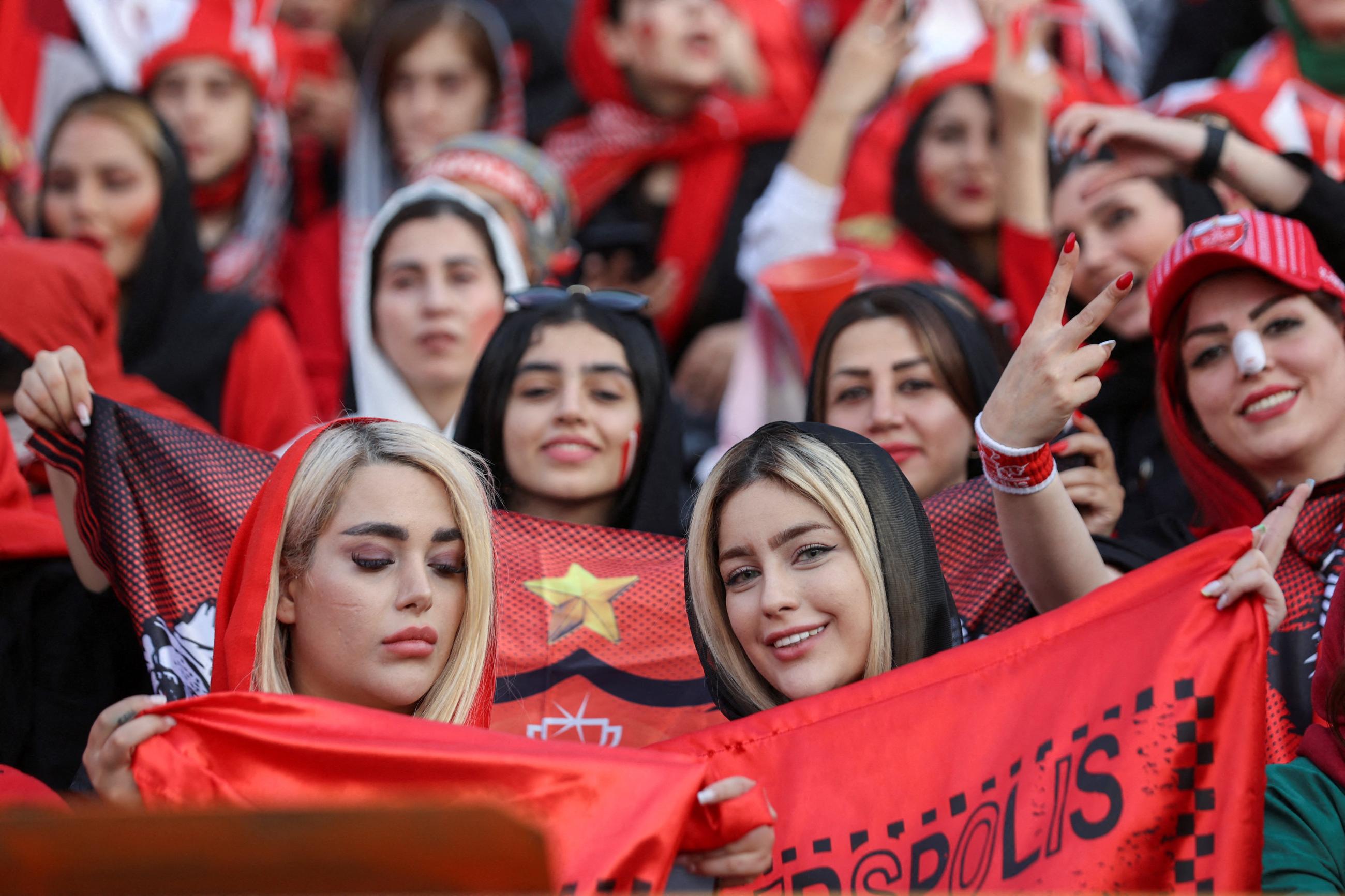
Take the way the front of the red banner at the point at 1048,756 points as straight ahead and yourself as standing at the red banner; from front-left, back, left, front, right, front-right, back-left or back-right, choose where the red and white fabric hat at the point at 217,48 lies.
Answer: back-right

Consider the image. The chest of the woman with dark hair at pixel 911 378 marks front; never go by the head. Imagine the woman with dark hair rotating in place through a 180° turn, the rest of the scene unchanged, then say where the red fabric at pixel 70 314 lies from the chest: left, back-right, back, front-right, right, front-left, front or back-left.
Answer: left

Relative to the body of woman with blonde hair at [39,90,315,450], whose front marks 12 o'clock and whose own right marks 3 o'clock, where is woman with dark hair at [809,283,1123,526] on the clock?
woman with dark hair at [809,283,1123,526] is roughly at 9 o'clock from woman with blonde hair at [39,90,315,450].

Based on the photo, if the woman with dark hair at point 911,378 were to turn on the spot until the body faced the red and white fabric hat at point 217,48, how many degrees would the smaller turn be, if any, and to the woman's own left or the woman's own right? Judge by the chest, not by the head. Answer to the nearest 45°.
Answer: approximately 135° to the woman's own right

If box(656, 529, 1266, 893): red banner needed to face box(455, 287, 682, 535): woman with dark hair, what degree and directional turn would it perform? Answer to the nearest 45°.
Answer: approximately 135° to its right

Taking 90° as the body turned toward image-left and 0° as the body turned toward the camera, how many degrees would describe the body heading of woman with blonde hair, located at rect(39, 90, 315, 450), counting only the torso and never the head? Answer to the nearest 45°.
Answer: approximately 45°

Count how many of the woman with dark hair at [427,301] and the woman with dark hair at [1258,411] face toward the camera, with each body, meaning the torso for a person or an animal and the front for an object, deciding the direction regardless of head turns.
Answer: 2

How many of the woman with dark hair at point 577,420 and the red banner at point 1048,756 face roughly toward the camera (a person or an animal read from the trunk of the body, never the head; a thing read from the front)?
2

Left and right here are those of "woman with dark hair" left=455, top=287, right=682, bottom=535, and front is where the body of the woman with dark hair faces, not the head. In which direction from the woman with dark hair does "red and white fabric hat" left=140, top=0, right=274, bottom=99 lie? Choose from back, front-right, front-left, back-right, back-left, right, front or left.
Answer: back-right

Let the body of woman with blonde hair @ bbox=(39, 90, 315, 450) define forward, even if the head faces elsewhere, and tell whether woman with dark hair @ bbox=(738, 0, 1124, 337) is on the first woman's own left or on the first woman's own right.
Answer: on the first woman's own left

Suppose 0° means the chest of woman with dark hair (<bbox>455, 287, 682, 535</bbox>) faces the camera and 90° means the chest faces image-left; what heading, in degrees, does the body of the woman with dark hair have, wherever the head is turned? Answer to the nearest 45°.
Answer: approximately 0°
